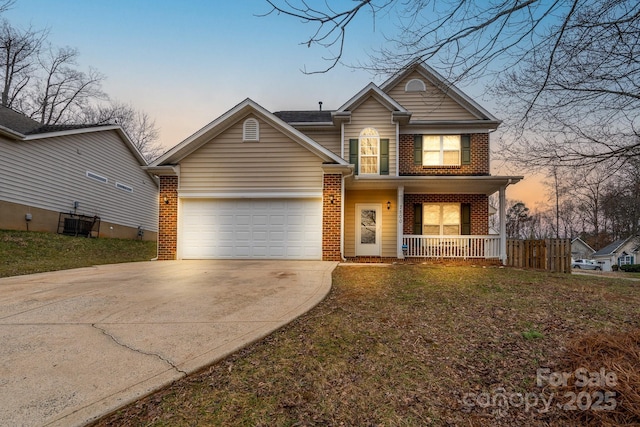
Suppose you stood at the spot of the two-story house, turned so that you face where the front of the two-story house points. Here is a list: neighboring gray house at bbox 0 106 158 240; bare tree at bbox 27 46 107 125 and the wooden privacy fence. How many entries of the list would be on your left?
1

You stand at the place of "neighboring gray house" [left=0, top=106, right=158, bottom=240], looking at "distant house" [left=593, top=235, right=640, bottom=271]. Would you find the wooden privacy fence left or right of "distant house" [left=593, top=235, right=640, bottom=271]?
right

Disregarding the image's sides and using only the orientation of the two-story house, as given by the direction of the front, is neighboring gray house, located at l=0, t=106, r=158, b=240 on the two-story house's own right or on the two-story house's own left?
on the two-story house's own right

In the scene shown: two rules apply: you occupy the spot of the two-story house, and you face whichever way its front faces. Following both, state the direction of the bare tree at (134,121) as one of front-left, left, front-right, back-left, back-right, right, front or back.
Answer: back-right

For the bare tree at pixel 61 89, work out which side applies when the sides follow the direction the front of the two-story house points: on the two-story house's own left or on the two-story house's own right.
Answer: on the two-story house's own right

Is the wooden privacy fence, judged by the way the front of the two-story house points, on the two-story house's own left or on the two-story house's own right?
on the two-story house's own left

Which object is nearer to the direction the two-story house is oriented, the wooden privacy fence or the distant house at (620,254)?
the wooden privacy fence

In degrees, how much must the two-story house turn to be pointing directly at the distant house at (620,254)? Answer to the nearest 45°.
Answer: approximately 135° to its left

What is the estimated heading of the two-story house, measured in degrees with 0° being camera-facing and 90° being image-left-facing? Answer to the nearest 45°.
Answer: approximately 0°

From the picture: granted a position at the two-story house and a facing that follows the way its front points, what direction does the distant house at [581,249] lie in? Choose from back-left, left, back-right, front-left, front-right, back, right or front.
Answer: back-left
